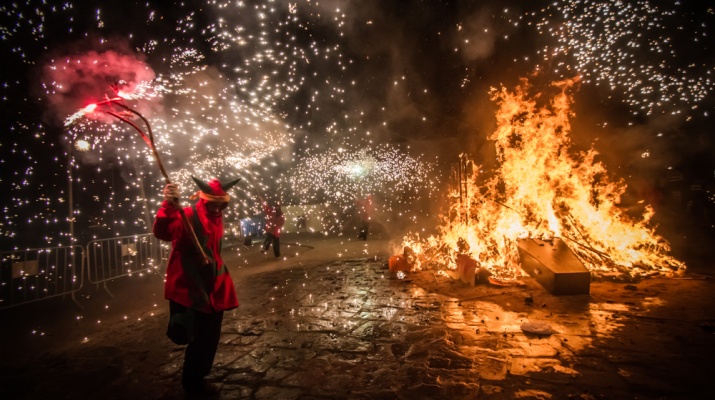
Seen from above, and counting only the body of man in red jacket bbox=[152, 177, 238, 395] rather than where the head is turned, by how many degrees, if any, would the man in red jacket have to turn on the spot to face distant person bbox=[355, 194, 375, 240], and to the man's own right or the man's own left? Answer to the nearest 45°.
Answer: approximately 90° to the man's own left

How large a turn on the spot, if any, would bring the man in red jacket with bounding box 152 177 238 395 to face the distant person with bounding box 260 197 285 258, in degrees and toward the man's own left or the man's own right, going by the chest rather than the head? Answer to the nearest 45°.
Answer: approximately 135° to the man's own left

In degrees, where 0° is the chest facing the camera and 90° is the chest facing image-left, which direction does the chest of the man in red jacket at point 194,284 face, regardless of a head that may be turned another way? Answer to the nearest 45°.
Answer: approximately 315°

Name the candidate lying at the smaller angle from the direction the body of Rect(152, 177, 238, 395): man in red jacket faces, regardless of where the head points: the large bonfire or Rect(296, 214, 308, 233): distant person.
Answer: the large bonfire

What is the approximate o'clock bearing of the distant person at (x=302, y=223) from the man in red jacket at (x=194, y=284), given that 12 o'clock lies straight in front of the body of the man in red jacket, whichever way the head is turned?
The distant person is roughly at 8 o'clock from the man in red jacket.

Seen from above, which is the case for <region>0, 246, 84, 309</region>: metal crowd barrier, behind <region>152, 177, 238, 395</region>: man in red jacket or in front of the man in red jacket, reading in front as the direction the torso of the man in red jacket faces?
behind
